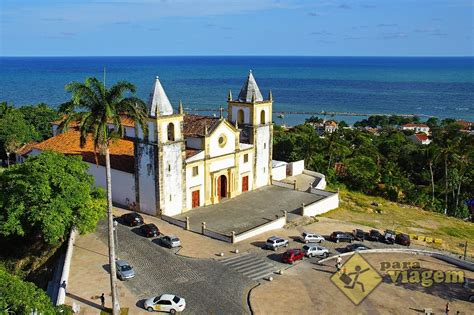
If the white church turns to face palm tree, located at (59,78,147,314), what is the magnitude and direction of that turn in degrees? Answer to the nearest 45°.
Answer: approximately 45° to its right

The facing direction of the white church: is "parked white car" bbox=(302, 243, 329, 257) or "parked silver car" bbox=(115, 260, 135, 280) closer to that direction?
the parked white car

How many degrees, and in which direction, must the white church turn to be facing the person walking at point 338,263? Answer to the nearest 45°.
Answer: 0° — it already faces them

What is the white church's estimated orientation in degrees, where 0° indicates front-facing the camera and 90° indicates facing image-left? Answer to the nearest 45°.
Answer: approximately 315°

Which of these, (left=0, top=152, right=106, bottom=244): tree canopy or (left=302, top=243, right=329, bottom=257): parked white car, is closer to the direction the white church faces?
the parked white car

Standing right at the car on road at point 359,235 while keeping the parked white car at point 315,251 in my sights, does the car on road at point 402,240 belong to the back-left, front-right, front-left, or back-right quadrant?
back-left

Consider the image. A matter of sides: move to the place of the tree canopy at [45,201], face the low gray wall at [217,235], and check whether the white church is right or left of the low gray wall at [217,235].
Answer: left

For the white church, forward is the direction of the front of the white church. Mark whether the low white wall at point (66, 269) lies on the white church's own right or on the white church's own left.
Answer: on the white church's own right
